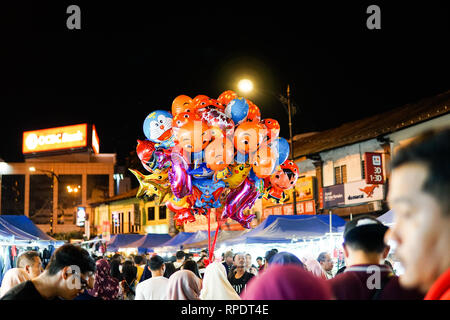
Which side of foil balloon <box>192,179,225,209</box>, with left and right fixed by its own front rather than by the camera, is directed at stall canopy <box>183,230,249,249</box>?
back

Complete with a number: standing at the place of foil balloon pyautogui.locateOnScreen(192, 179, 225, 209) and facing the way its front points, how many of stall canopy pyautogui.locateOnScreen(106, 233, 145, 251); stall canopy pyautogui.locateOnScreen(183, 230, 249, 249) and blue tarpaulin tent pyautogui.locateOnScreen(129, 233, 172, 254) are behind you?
3

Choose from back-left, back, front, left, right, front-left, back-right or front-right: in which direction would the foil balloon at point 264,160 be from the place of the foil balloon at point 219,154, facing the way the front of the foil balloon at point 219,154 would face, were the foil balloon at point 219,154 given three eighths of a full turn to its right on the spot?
right

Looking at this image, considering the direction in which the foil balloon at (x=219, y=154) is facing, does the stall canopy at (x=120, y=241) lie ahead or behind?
behind

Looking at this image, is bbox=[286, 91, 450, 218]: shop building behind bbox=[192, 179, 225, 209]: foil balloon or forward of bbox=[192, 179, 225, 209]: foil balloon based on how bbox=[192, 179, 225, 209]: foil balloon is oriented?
behind

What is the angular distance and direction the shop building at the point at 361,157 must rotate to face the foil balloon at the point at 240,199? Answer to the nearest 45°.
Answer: approximately 45° to its left

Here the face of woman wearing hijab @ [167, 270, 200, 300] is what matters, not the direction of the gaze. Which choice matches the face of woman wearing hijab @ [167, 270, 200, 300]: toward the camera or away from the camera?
away from the camera

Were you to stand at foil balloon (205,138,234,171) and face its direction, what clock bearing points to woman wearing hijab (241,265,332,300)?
The woman wearing hijab is roughly at 12 o'clock from the foil balloon.

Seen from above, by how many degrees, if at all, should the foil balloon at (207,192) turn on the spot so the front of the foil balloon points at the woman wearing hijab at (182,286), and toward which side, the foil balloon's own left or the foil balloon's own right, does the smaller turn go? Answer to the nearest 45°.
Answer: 0° — it already faces them

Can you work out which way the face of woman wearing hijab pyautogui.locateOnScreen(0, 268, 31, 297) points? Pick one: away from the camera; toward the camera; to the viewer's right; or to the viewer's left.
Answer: away from the camera
